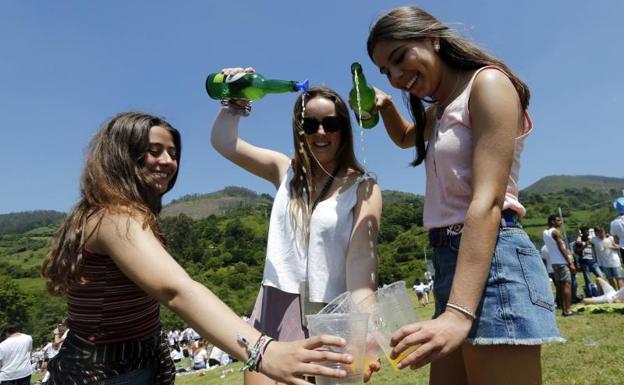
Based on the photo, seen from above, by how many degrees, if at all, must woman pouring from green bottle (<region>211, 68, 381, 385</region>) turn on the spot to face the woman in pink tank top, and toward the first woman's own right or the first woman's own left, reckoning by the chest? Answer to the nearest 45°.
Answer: approximately 45° to the first woman's own left

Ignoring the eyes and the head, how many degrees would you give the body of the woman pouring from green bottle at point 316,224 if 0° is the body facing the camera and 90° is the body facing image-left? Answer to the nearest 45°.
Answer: approximately 0°

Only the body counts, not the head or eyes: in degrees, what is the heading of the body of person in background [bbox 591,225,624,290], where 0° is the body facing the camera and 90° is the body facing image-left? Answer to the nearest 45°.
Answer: approximately 45°

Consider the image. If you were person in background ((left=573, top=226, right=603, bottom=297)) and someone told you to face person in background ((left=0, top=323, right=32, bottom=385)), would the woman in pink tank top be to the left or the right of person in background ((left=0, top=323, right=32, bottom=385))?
left

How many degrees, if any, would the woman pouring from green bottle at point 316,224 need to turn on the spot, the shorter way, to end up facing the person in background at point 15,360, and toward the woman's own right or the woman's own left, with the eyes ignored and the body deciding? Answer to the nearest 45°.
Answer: approximately 135° to the woman's own right
